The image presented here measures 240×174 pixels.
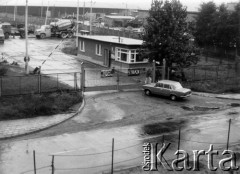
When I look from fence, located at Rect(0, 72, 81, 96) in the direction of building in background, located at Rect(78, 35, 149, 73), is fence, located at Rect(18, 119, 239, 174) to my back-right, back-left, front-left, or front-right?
back-right

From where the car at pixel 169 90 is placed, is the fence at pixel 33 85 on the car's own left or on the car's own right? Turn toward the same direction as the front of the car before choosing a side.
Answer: on the car's own left

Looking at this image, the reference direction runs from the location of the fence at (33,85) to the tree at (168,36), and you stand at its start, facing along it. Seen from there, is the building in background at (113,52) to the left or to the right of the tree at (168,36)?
left

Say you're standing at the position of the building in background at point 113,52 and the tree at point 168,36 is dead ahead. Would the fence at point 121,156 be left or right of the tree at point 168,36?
right

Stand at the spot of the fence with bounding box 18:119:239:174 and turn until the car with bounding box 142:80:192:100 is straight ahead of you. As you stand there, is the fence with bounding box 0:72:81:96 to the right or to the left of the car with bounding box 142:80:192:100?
left
